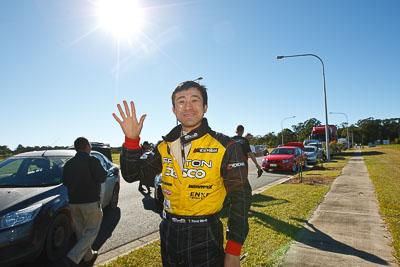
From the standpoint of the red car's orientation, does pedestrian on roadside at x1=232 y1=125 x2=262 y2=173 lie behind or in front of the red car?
in front

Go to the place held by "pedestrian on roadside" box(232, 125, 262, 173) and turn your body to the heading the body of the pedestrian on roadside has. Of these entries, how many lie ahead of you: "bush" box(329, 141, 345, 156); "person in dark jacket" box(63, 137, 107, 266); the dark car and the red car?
2

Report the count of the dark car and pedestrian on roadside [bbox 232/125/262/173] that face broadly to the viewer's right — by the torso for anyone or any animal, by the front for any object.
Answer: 0

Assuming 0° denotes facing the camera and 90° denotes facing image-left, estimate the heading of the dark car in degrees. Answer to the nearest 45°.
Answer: approximately 45°

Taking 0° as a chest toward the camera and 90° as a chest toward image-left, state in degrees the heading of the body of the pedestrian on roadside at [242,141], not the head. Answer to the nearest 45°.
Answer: approximately 45°

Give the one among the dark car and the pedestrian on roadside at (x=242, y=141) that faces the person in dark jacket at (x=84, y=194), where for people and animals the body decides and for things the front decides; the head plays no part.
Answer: the pedestrian on roadside

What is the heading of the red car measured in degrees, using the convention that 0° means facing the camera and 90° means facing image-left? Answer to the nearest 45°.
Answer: approximately 45°

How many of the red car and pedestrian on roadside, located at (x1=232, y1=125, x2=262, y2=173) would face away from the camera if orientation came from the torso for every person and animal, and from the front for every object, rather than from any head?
0

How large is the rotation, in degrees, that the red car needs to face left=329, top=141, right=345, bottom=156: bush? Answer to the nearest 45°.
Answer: approximately 135° to its right
